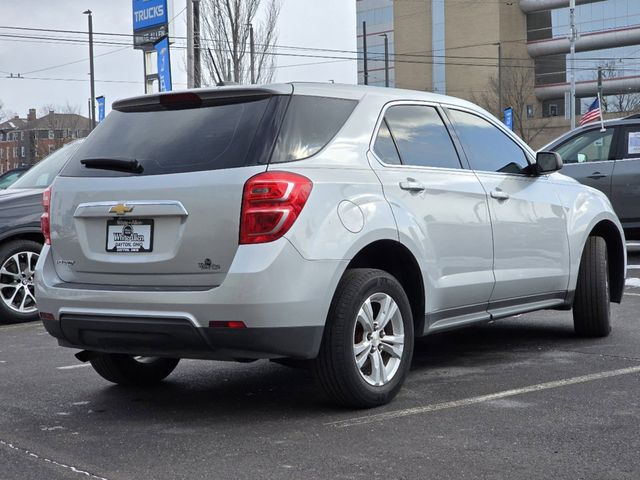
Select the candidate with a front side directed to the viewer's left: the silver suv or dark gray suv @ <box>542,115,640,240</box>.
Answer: the dark gray suv

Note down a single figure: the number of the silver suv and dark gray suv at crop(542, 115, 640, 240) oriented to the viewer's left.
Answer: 1

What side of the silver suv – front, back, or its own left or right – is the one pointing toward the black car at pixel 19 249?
left

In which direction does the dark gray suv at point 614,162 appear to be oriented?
to the viewer's left

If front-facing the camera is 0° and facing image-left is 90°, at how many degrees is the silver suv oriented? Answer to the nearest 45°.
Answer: approximately 225°

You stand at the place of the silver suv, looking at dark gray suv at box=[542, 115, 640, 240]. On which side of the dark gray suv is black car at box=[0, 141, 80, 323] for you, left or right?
left

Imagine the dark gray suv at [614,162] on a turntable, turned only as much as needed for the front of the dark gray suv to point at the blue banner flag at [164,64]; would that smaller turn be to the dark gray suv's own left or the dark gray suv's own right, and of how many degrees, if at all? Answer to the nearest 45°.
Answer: approximately 45° to the dark gray suv's own right

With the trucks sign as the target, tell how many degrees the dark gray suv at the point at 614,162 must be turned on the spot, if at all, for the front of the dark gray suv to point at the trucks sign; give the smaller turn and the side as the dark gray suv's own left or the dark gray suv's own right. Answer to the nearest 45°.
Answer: approximately 45° to the dark gray suv's own right
